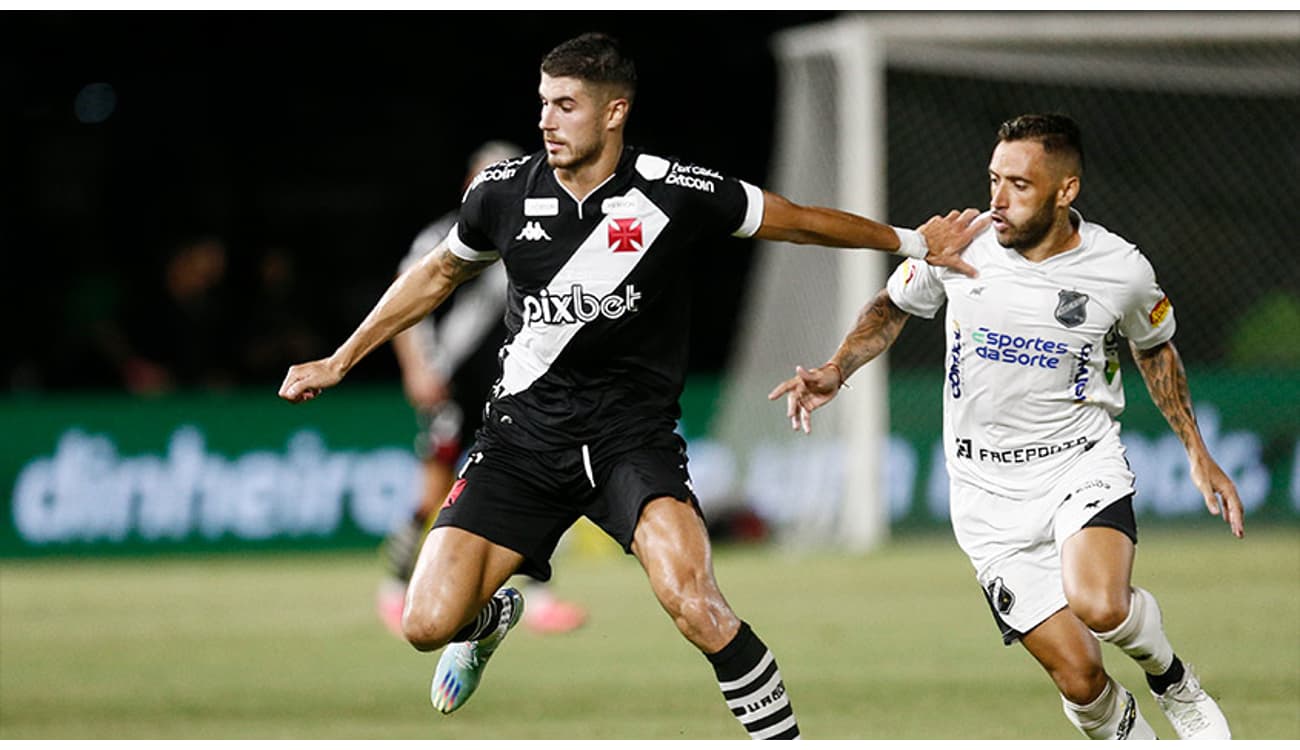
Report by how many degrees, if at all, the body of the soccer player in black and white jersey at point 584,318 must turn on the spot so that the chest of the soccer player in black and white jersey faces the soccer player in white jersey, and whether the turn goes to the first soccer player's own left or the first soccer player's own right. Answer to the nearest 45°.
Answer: approximately 90° to the first soccer player's own left

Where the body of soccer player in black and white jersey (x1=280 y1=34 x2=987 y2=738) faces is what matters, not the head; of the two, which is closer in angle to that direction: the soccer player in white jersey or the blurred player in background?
the soccer player in white jersey

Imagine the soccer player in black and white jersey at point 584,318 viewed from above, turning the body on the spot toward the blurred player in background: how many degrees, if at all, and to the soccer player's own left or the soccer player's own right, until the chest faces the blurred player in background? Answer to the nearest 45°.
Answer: approximately 180°

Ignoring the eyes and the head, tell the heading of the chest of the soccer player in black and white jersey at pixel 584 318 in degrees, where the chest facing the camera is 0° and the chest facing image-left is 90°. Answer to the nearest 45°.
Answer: approximately 0°
